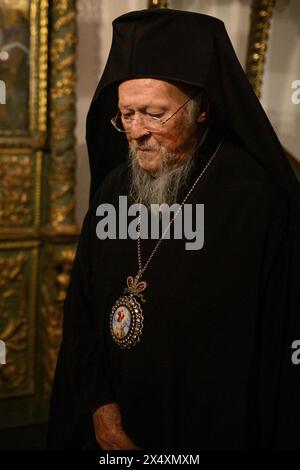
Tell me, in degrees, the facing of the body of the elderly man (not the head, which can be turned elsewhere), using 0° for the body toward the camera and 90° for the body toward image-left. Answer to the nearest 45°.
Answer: approximately 45°

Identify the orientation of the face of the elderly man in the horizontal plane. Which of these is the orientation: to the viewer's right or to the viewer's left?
to the viewer's left
